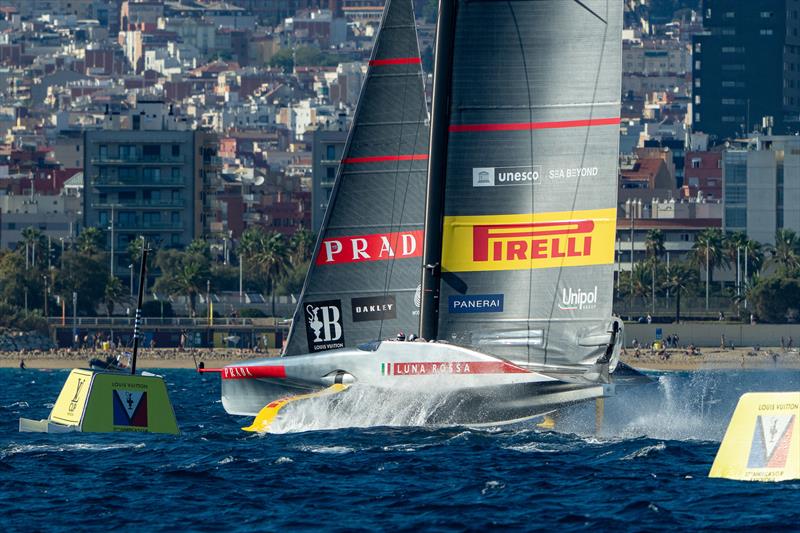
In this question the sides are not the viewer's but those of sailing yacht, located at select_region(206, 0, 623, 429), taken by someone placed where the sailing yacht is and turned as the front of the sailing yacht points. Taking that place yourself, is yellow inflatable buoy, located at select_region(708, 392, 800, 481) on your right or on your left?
on your left

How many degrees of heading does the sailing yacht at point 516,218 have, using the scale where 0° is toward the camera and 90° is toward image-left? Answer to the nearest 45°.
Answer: approximately 90°
